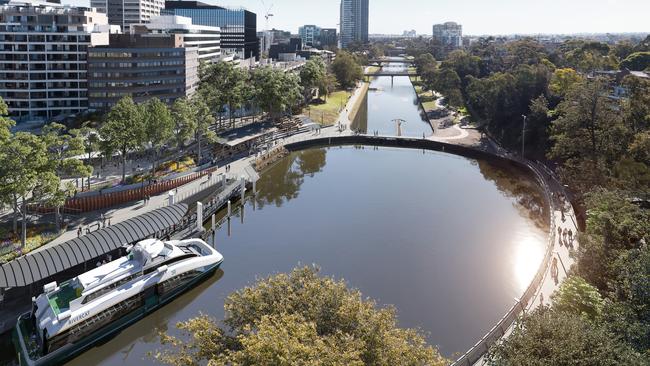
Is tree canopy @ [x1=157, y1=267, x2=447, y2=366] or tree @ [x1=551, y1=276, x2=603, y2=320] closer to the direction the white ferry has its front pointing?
the tree

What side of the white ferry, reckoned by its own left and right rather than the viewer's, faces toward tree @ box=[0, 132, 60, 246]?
left

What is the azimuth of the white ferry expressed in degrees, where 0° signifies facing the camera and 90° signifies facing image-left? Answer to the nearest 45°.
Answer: approximately 225°

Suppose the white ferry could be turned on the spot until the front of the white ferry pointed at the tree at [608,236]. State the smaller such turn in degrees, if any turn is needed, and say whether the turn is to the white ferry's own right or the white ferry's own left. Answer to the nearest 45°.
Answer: approximately 45° to the white ferry's own right

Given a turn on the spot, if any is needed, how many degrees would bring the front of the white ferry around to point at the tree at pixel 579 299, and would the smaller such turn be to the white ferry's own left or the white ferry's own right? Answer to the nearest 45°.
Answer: approximately 90° to the white ferry's own right

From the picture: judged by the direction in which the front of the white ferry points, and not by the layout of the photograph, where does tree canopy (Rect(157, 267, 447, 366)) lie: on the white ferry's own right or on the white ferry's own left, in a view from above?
on the white ferry's own right

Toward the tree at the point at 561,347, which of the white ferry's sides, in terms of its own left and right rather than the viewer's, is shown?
right
